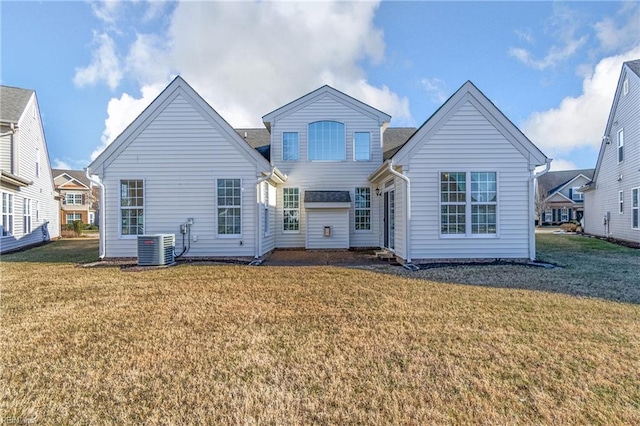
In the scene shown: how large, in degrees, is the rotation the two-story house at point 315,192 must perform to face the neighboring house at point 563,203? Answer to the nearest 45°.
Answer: approximately 45° to its right

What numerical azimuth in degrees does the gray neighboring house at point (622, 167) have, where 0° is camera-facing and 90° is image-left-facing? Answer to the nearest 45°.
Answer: approximately 135°

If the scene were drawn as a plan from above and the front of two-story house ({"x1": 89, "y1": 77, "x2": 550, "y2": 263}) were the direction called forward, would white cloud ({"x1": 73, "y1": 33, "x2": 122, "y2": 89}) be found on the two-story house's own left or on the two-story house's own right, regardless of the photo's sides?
on the two-story house's own left

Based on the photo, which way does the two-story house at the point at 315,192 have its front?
away from the camera

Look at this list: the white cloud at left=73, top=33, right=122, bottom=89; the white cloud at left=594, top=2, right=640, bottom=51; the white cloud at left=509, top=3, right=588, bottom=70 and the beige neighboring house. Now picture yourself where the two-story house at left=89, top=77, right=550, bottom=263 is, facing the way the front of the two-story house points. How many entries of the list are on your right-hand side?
2

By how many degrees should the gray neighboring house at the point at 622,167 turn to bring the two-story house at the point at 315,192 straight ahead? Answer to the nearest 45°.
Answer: approximately 90° to its left

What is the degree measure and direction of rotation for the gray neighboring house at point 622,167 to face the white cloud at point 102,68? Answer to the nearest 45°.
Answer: approximately 90° to its left
